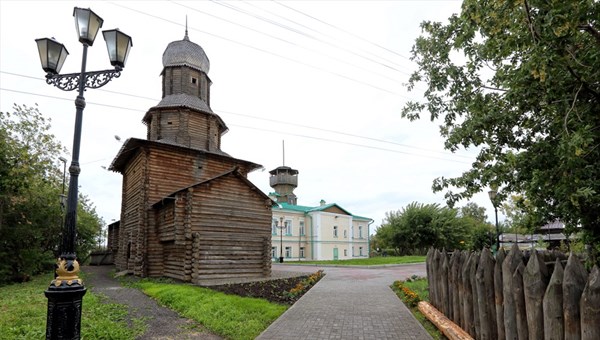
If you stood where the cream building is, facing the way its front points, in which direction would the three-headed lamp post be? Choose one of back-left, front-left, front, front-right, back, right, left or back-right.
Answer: front-right

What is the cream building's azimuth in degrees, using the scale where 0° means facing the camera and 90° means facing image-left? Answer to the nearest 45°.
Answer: approximately 315°

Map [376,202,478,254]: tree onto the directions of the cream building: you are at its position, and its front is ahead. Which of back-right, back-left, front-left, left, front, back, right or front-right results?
front-left

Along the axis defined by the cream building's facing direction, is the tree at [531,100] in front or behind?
in front

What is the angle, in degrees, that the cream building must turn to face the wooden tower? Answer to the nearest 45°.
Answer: approximately 45° to its right

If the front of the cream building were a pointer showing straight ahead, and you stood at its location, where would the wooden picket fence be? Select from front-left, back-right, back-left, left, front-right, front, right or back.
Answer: front-right

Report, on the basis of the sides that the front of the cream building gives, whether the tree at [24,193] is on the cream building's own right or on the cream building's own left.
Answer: on the cream building's own right
